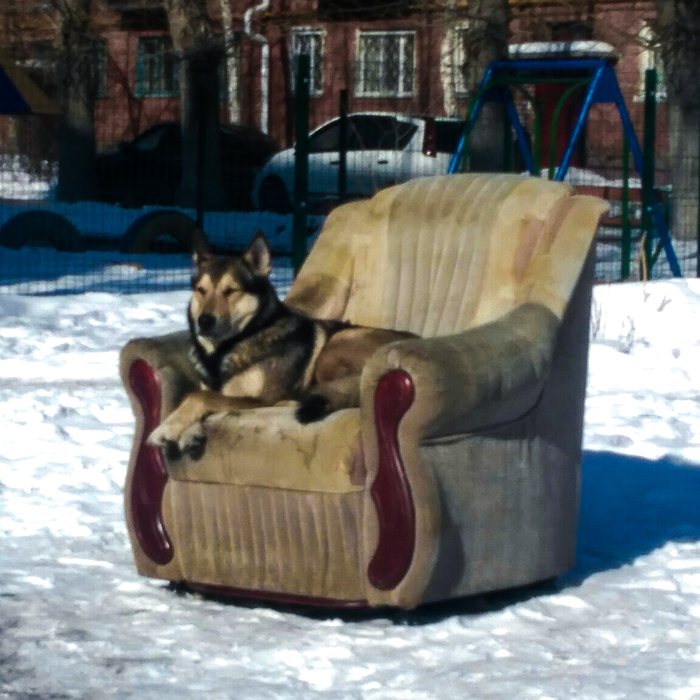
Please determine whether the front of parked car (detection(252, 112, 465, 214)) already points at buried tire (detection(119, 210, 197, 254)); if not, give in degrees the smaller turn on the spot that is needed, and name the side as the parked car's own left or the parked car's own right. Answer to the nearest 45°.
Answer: approximately 90° to the parked car's own left

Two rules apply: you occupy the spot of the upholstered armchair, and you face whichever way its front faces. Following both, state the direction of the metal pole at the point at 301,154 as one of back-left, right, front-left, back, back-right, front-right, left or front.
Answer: back-right

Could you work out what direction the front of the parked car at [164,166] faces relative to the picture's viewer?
facing to the left of the viewer

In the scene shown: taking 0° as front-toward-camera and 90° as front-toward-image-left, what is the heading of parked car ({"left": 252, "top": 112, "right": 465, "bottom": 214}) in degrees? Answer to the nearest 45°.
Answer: approximately 135°

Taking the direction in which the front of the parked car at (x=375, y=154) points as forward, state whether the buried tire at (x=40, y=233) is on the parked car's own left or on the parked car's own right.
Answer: on the parked car's own left

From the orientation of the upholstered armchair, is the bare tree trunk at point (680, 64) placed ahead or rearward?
rearward

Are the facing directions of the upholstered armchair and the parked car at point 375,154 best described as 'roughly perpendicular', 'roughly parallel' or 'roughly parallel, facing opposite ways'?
roughly perpendicular

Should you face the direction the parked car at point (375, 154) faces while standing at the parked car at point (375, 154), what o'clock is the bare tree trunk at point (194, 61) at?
The bare tree trunk is roughly at 11 o'clock from the parked car.

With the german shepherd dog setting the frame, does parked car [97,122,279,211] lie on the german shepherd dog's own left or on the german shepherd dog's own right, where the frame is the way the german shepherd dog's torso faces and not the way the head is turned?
on the german shepherd dog's own right

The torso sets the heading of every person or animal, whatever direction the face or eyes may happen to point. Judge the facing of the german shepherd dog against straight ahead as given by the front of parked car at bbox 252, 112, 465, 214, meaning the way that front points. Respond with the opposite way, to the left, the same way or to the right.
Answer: to the left

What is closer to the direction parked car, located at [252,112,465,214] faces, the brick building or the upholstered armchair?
the brick building

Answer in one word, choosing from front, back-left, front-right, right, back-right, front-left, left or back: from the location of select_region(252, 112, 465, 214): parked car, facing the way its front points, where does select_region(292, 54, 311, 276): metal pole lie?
back-left
